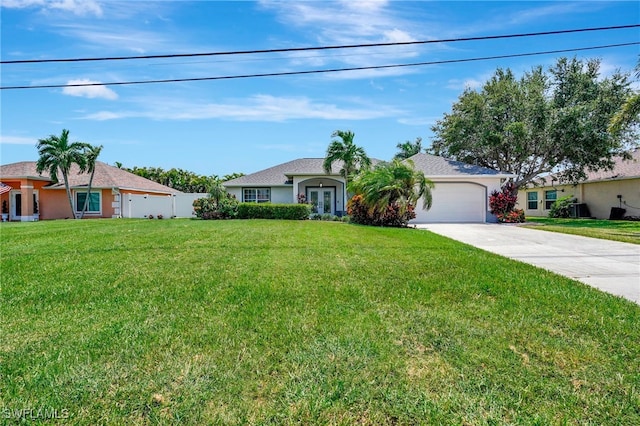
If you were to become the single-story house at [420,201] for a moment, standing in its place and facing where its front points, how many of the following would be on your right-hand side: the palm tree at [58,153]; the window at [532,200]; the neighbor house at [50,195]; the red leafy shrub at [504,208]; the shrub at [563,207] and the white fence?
3

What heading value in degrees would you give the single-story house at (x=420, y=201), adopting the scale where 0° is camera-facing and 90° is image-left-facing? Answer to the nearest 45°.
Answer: approximately 0°

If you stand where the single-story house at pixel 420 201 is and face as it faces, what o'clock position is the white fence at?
The white fence is roughly at 3 o'clock from the single-story house.

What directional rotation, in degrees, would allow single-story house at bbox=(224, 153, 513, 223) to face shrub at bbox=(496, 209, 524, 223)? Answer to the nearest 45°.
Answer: approximately 45° to its left

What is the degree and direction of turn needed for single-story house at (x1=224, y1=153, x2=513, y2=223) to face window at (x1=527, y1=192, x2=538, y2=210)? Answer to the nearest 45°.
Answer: approximately 135° to its left

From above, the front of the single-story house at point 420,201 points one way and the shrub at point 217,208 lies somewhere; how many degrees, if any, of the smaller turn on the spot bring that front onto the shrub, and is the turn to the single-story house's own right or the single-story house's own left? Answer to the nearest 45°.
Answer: approximately 90° to the single-story house's own right

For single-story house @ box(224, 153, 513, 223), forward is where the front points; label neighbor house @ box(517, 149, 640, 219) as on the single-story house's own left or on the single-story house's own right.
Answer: on the single-story house's own left

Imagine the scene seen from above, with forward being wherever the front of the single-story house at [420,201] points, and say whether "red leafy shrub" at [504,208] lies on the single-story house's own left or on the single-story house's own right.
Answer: on the single-story house's own left

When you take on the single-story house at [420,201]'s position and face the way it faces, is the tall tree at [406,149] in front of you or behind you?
behind

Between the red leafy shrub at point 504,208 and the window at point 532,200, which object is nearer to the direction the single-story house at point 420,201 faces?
the red leafy shrub

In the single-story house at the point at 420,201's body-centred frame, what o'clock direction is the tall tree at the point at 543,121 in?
The tall tree is roughly at 9 o'clock from the single-story house.
